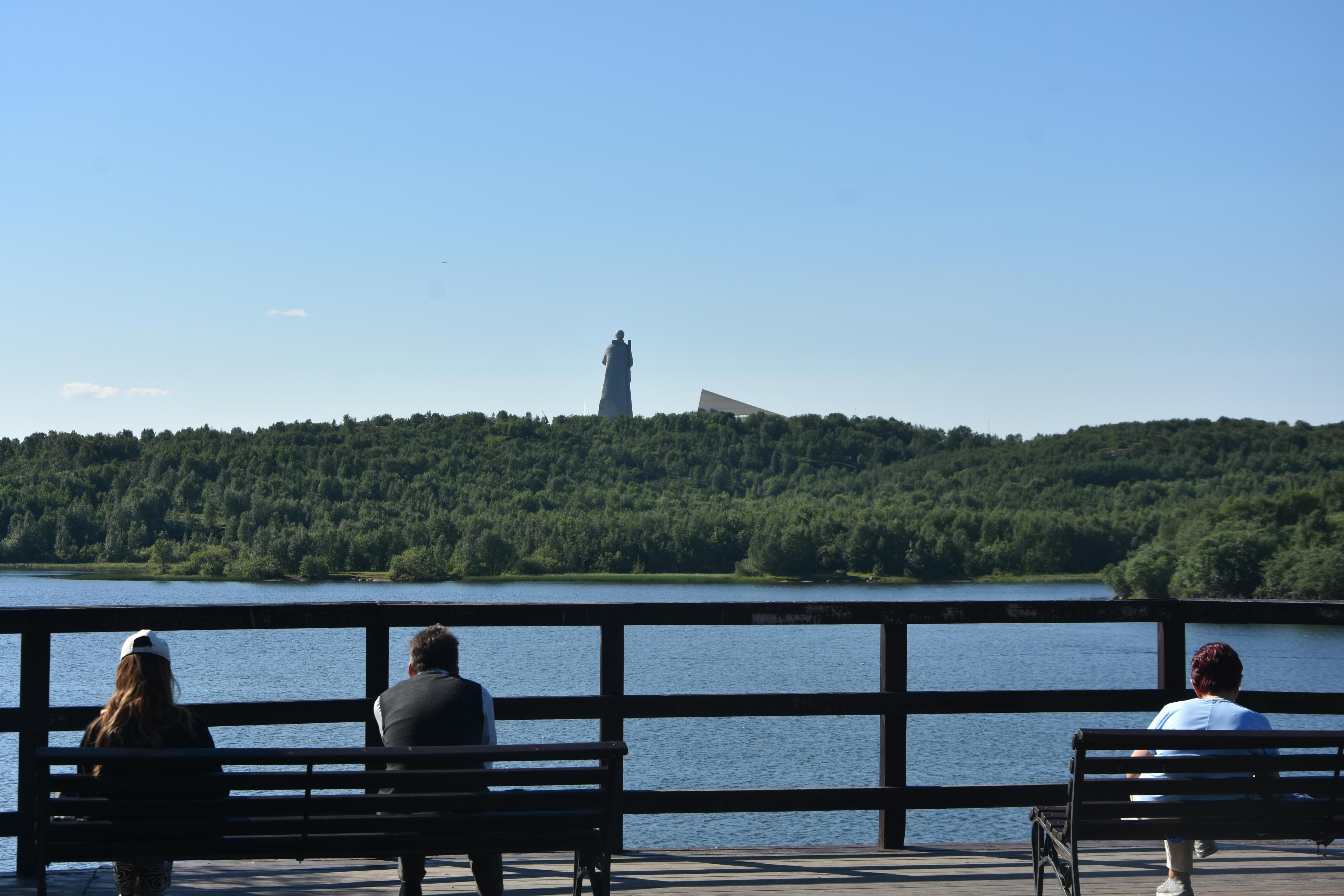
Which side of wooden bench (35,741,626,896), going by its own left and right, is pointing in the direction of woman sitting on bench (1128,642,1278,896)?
right

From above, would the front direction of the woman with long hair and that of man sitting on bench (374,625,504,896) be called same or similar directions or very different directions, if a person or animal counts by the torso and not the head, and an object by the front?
same or similar directions

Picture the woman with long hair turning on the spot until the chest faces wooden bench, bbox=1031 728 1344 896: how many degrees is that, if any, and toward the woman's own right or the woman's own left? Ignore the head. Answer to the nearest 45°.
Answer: approximately 90° to the woman's own right

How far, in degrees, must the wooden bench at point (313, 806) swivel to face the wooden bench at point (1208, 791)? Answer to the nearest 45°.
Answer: approximately 90° to its right

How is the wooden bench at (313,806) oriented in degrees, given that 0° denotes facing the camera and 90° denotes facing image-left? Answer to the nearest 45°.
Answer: approximately 180°

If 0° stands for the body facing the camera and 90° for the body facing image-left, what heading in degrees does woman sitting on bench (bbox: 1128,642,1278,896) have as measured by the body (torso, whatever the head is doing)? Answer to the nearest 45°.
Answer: approximately 180°

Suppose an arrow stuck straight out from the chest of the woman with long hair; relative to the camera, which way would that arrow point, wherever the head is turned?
away from the camera

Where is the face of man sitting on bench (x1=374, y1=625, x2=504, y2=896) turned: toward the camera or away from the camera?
away from the camera

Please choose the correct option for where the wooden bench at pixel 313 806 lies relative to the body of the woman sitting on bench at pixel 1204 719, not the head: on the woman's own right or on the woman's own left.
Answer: on the woman's own left

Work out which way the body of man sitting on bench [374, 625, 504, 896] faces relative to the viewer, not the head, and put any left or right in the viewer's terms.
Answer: facing away from the viewer

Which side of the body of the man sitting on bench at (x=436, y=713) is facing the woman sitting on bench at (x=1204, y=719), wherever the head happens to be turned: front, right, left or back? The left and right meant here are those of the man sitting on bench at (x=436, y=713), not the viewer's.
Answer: right

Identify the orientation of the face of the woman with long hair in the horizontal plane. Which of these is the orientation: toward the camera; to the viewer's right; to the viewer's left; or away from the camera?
away from the camera
